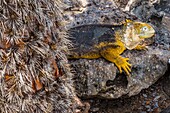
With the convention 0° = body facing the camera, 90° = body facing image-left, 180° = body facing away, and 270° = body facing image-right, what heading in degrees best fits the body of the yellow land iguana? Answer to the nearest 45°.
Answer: approximately 270°
